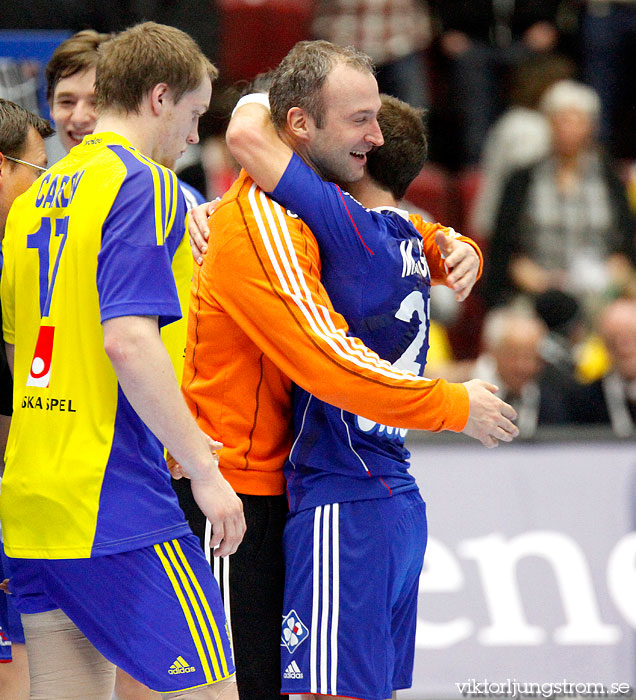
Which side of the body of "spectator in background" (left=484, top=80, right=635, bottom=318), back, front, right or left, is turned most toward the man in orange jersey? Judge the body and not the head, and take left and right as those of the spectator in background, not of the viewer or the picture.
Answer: front

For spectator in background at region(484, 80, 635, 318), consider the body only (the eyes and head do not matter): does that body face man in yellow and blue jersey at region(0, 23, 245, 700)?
yes

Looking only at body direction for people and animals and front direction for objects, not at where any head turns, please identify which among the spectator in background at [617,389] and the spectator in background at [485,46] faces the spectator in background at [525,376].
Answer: the spectator in background at [485,46]

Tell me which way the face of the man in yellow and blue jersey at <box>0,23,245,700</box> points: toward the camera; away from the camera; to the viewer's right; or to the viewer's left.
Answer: to the viewer's right

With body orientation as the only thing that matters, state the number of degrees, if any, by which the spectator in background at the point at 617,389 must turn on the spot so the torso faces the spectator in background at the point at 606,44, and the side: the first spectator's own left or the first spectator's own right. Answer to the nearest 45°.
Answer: approximately 180°

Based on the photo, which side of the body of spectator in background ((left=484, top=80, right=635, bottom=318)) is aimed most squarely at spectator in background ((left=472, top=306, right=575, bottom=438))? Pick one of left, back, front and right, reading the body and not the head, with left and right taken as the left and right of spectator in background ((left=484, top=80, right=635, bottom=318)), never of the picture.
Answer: front
